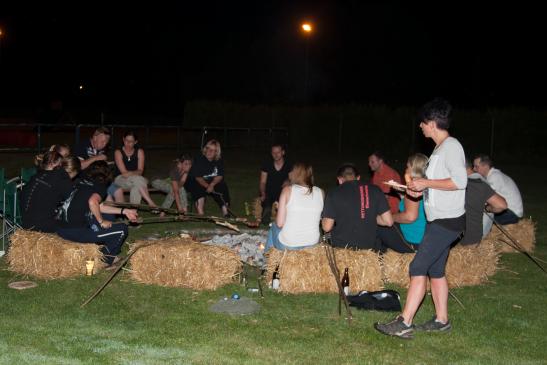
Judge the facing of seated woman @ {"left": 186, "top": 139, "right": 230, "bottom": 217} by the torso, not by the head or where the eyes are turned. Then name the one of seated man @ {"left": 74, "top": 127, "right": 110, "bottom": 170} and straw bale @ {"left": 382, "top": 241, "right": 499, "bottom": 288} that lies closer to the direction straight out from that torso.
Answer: the straw bale

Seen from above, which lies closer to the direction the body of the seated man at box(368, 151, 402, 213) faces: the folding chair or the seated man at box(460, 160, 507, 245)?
the folding chair

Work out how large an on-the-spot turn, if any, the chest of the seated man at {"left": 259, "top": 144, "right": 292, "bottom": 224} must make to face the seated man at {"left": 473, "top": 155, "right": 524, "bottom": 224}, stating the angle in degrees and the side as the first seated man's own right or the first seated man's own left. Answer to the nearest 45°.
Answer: approximately 45° to the first seated man's own left

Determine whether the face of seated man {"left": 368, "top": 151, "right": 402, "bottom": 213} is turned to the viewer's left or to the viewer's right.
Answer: to the viewer's left

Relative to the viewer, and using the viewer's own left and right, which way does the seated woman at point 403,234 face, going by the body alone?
facing to the left of the viewer

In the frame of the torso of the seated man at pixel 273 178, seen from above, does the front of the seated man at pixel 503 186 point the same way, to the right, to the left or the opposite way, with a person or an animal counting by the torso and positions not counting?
to the right

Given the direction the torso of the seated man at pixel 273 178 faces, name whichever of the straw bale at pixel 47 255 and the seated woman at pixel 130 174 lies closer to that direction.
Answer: the straw bale

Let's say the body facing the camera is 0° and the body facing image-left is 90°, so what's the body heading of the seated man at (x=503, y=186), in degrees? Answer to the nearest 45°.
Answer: approximately 90°

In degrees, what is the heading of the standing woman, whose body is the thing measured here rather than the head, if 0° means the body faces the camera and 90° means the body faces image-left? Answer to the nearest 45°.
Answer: approximately 90°

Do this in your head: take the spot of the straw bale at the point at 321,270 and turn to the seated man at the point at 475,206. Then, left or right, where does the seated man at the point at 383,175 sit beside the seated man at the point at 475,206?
left

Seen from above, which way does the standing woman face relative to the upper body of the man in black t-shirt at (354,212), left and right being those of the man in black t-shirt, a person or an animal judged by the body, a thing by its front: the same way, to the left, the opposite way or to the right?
to the left

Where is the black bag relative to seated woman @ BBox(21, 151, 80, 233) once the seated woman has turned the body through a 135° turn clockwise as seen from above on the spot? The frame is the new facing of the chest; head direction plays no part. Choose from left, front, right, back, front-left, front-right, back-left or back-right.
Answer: front-left

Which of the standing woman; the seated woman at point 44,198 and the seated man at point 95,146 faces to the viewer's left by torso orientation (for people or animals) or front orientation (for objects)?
the standing woman

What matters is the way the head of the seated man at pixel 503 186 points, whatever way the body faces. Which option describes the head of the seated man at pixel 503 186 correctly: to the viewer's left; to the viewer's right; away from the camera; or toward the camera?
to the viewer's left

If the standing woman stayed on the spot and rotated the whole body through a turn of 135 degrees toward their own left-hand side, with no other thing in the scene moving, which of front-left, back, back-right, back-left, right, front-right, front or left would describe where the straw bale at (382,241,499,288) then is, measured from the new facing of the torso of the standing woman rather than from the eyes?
back-left

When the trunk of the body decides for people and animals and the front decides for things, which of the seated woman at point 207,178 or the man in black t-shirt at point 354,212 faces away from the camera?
the man in black t-shirt

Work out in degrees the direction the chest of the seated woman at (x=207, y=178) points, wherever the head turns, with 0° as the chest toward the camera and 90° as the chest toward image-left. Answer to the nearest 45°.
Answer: approximately 0°

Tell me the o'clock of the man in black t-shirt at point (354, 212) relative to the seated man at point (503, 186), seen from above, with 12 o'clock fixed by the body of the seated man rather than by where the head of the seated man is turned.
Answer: The man in black t-shirt is roughly at 10 o'clock from the seated man.

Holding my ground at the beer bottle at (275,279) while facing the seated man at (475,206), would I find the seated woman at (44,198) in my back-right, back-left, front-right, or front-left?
back-left

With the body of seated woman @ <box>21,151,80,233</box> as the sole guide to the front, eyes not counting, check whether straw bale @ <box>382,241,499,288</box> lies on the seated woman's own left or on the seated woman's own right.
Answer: on the seated woman's own right
